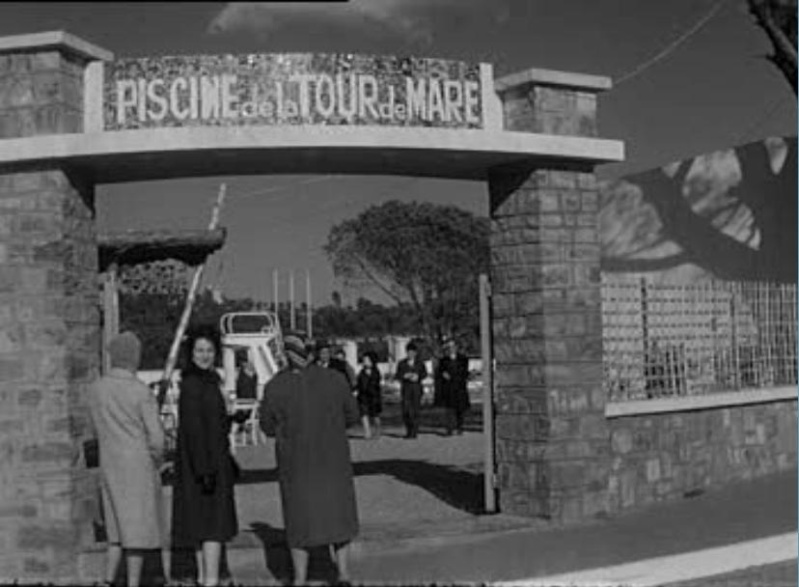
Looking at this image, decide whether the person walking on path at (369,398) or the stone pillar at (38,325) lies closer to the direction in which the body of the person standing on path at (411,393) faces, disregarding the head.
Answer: the stone pillar

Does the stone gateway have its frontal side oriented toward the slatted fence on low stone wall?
no

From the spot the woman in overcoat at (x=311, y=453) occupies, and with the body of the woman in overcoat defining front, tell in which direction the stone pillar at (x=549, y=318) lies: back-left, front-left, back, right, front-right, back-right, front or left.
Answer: front-right

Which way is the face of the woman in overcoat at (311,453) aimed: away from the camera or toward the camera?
away from the camera

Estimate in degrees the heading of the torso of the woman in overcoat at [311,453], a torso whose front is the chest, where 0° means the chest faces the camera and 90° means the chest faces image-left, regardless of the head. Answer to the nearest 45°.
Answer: approximately 180°

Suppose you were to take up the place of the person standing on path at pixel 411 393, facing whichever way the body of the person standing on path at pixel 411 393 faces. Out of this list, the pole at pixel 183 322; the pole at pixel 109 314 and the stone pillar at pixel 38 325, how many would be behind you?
0

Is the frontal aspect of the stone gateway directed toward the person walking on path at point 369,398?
no

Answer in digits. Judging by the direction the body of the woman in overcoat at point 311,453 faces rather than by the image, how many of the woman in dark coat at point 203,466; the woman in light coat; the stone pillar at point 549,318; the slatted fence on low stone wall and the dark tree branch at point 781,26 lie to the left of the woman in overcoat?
2

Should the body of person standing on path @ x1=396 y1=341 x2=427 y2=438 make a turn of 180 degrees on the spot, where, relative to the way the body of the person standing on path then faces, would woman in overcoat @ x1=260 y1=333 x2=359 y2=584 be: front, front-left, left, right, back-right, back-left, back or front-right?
back

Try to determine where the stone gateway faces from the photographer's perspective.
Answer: facing the viewer

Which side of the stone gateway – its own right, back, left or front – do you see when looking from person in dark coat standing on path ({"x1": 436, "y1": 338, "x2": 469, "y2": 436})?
back

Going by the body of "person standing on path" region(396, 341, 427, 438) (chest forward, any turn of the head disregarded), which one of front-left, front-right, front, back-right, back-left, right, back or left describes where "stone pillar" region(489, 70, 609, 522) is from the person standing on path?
front

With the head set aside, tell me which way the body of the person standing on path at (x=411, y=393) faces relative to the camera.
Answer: toward the camera

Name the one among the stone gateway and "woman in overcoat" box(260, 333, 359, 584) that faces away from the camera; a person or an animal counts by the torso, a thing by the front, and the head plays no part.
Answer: the woman in overcoat

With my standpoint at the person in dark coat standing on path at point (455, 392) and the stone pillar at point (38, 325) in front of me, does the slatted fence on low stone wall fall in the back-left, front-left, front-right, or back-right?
front-left

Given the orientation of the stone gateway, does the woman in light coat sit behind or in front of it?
in front

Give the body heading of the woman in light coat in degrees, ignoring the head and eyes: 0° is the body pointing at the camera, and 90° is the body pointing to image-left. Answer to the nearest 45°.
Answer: approximately 225°

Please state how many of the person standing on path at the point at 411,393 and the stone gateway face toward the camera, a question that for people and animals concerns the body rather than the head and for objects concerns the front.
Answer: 2
